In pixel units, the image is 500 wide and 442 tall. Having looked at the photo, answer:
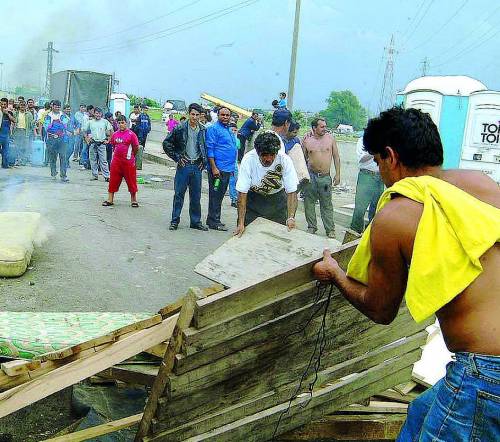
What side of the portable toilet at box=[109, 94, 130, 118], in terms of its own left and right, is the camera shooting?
front

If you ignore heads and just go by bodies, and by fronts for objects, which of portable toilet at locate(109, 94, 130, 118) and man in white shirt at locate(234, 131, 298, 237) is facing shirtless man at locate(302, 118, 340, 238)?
the portable toilet

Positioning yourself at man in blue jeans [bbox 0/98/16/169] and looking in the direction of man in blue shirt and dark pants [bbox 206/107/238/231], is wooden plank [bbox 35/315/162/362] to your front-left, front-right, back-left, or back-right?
front-right

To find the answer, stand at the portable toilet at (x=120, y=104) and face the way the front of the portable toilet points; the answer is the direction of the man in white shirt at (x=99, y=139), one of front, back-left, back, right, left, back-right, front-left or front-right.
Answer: front

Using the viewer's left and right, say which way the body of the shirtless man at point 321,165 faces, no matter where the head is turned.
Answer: facing the viewer

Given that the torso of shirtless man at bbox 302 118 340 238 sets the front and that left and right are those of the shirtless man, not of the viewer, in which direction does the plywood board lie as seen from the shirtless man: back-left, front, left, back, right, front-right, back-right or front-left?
front

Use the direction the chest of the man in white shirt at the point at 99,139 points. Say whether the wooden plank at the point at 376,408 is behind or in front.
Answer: in front

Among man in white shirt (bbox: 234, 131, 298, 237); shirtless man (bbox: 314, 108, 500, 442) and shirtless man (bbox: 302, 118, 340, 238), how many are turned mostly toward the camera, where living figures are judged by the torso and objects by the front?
2

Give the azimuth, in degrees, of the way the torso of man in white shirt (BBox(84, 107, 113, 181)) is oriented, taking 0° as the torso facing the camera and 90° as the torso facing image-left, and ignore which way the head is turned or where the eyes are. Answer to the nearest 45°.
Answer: approximately 0°

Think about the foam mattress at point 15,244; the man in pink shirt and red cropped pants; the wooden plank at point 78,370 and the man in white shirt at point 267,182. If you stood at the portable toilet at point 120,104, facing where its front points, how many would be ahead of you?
4

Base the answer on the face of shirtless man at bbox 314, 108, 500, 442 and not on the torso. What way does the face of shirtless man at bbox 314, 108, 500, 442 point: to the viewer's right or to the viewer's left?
to the viewer's left

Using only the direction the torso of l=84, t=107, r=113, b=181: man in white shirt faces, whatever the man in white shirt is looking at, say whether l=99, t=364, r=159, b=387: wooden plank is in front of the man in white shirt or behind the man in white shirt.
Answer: in front

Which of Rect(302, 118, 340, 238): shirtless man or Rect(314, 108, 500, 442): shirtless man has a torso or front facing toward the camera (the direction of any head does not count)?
Rect(302, 118, 340, 238): shirtless man

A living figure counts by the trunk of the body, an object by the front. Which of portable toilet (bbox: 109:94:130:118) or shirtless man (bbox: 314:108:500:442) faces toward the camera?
the portable toilet

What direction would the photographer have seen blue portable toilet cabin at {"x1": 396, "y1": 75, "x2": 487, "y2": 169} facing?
facing the viewer and to the left of the viewer

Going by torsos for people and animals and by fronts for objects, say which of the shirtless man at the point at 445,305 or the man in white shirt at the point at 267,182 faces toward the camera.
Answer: the man in white shirt

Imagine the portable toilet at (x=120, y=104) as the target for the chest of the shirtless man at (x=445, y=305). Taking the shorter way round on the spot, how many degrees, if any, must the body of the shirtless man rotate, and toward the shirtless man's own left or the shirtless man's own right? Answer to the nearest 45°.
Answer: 0° — they already face it

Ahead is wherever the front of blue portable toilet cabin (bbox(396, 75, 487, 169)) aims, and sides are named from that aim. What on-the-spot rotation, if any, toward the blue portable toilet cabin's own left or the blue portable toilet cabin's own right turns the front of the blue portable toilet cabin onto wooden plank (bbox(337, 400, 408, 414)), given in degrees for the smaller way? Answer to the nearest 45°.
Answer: approximately 45° to the blue portable toilet cabin's own left

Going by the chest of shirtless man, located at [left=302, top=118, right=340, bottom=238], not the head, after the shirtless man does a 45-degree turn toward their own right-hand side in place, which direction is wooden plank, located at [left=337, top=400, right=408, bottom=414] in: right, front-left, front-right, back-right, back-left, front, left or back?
front-left

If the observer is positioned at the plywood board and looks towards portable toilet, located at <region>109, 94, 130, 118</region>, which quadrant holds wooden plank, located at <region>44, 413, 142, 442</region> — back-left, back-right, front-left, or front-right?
back-left

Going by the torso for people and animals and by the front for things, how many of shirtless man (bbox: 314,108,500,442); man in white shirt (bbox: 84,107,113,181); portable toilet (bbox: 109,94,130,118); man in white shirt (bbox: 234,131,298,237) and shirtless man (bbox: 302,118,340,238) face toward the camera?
4

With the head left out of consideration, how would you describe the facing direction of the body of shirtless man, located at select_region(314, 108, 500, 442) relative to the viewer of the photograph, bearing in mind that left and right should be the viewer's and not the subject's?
facing away from the viewer and to the left of the viewer

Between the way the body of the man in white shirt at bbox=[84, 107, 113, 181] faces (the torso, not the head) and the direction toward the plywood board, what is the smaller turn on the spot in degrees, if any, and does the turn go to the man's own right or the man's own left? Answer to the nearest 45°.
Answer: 0° — they already face it

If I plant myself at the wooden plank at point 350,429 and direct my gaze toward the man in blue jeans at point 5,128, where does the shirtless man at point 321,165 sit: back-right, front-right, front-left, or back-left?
front-right
